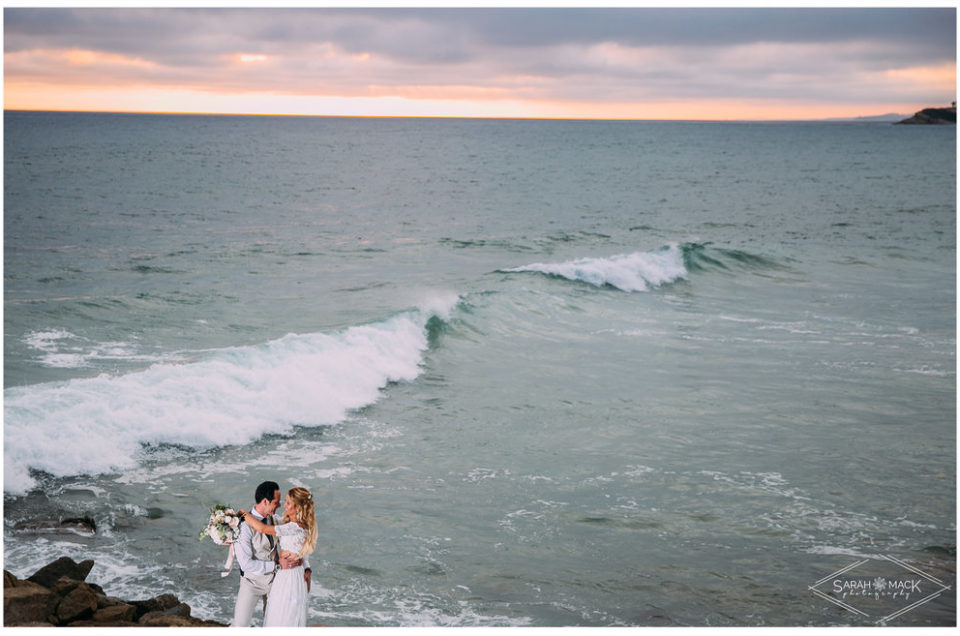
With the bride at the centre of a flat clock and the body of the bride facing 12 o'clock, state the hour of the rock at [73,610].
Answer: The rock is roughly at 1 o'clock from the bride.

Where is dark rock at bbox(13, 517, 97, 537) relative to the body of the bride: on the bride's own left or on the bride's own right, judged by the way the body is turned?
on the bride's own right

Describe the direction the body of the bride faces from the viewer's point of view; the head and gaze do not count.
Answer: to the viewer's left

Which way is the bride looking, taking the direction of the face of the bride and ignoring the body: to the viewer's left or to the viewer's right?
to the viewer's left

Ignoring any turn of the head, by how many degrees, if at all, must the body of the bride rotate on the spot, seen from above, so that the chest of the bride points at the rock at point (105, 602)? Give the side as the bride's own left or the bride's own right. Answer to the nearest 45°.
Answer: approximately 45° to the bride's own right

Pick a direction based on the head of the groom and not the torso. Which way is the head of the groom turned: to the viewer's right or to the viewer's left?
to the viewer's right

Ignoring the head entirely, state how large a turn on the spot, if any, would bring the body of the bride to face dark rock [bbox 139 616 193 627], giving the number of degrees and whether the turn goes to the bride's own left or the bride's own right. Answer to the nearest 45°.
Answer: approximately 45° to the bride's own right

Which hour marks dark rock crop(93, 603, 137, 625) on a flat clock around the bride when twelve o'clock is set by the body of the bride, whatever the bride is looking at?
The dark rock is roughly at 1 o'clock from the bride.

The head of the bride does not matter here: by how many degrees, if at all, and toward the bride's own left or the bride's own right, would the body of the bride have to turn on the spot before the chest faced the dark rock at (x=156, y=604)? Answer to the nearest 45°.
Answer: approximately 45° to the bride's own right
